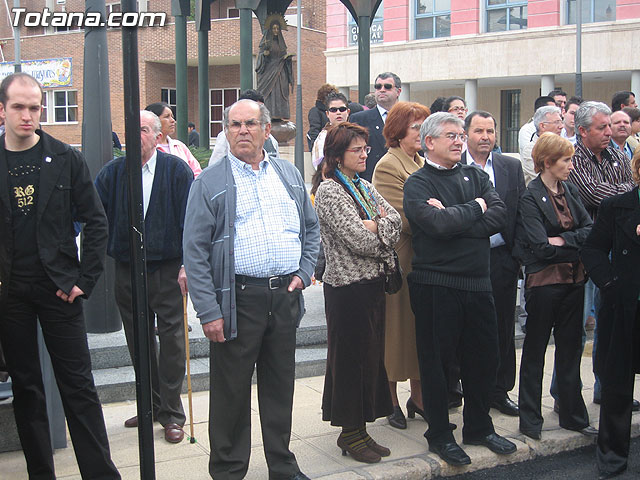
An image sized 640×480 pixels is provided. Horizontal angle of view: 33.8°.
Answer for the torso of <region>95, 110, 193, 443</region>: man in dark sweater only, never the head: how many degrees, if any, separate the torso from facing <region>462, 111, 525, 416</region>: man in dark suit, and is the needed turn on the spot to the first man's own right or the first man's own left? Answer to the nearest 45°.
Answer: approximately 90° to the first man's own left

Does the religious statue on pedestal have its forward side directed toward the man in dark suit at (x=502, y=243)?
yes

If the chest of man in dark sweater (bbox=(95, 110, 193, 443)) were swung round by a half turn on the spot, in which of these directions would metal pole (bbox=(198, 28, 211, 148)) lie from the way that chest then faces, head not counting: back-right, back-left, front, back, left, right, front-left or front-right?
front

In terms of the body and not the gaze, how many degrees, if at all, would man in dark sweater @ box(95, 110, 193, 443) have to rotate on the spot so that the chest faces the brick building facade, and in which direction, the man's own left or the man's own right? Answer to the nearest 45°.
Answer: approximately 180°

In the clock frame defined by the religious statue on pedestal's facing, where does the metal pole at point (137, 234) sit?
The metal pole is roughly at 12 o'clock from the religious statue on pedestal.

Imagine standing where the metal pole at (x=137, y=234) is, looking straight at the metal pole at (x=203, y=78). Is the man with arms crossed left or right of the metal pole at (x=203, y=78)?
right

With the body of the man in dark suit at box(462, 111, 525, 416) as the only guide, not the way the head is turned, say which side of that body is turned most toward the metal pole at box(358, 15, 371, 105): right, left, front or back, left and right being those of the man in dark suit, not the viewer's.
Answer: back

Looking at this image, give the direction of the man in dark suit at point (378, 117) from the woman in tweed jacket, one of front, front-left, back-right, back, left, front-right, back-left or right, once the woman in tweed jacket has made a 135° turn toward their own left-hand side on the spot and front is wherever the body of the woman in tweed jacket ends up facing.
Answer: front

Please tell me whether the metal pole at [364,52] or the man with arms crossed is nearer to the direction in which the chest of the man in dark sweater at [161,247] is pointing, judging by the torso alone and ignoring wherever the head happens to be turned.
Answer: the man with arms crossed

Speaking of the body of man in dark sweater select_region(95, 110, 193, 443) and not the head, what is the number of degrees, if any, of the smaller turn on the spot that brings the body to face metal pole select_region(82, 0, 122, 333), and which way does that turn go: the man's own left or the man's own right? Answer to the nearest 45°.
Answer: approximately 180°
